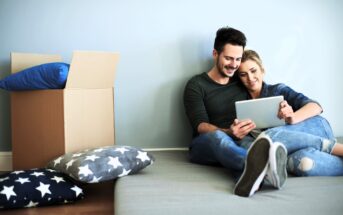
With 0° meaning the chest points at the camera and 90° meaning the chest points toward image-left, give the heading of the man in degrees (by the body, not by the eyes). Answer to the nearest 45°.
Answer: approximately 315°

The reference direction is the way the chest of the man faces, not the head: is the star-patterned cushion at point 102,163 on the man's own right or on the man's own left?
on the man's own right

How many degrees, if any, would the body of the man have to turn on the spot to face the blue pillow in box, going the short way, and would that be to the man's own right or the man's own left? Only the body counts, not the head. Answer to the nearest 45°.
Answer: approximately 90° to the man's own right

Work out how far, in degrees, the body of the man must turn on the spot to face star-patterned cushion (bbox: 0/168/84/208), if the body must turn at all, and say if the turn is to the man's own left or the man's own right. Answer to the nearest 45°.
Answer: approximately 90° to the man's own right
